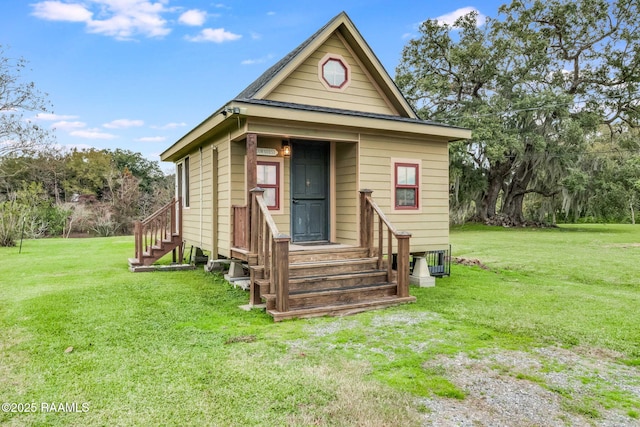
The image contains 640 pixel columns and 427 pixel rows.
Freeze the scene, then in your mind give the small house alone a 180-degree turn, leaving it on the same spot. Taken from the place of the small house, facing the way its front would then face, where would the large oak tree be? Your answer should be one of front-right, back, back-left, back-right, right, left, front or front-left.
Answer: right

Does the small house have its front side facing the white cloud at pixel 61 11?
no

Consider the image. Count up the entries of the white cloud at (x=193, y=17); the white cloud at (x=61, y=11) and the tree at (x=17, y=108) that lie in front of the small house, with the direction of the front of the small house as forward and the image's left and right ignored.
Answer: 0

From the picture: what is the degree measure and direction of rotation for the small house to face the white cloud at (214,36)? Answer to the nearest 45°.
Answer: approximately 135° to its left

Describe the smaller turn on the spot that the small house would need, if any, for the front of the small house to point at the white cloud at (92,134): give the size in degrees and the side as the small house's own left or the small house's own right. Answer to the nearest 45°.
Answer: approximately 180°

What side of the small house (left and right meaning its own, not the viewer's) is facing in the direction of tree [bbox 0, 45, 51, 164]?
back

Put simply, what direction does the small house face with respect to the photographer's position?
facing the viewer and to the right of the viewer

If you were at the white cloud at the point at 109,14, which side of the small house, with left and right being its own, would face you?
back

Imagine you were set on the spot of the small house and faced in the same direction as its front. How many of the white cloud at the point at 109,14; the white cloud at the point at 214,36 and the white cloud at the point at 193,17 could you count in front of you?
0

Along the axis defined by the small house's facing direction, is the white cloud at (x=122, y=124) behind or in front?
behind
